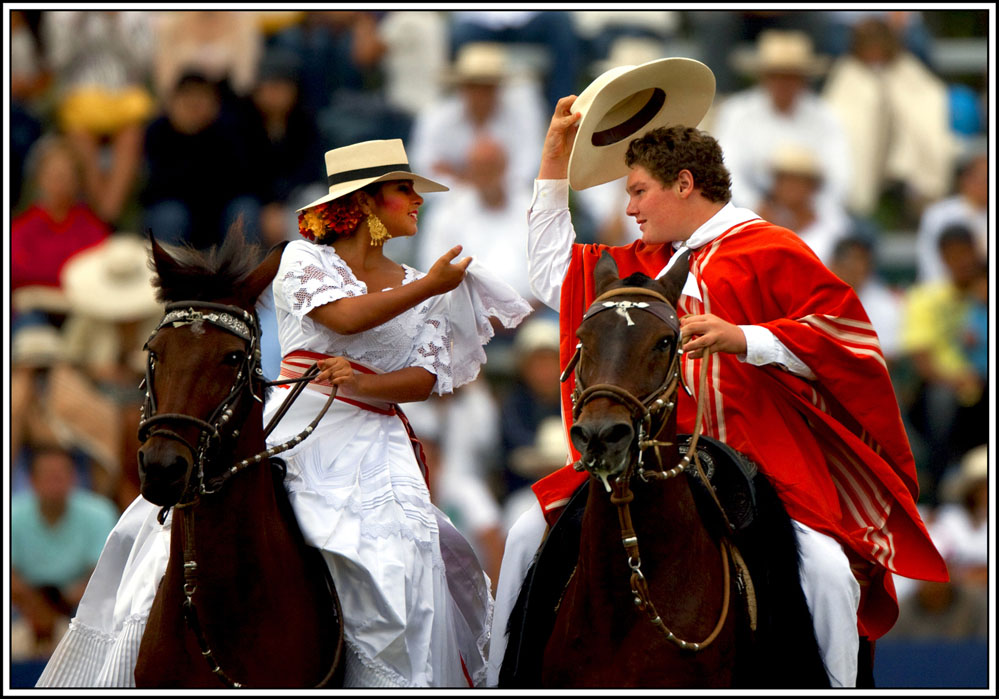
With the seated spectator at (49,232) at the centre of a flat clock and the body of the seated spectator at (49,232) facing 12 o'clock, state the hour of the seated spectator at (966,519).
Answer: the seated spectator at (966,519) is roughly at 10 o'clock from the seated spectator at (49,232).

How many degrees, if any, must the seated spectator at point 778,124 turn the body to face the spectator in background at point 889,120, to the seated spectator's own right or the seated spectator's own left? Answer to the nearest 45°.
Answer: approximately 135° to the seated spectator's own left

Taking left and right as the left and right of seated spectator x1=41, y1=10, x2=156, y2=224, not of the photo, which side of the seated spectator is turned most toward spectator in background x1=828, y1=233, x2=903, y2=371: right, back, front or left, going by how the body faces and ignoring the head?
left

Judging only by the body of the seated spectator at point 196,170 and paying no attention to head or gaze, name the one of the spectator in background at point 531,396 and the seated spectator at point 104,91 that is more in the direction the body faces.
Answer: the spectator in background

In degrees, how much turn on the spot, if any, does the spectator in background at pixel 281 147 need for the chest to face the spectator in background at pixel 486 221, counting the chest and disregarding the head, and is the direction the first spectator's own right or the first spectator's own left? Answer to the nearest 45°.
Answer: approximately 90° to the first spectator's own left

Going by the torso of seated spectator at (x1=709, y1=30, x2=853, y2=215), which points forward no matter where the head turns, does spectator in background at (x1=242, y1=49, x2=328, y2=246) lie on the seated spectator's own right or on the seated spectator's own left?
on the seated spectator's own right

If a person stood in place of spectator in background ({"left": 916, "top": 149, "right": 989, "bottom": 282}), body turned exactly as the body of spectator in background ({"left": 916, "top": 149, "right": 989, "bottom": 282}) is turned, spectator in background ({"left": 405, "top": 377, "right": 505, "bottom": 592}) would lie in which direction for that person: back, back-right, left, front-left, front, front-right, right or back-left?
front-right

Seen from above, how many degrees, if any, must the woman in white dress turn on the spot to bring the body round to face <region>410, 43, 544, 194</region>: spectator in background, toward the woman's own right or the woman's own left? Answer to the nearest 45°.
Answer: approximately 135° to the woman's own left

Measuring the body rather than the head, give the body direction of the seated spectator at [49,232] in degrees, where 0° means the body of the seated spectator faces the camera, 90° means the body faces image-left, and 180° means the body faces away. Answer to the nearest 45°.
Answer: approximately 0°
